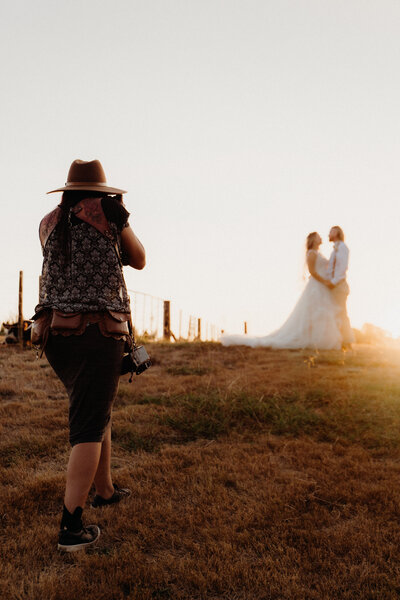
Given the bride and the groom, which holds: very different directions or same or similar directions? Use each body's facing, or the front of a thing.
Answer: very different directions

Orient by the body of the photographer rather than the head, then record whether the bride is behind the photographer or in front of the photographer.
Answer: in front

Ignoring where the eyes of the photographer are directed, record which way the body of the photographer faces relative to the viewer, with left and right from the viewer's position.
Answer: facing away from the viewer and to the right of the viewer

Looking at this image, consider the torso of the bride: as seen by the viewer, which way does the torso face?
to the viewer's right

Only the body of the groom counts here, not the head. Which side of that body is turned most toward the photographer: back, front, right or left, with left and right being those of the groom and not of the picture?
left

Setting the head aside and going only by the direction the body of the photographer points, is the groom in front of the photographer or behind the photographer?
in front

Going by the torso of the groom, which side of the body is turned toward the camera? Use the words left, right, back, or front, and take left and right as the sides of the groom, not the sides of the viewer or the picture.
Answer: left

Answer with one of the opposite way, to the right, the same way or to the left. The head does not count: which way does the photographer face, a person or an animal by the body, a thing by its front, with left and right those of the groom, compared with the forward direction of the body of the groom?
to the right

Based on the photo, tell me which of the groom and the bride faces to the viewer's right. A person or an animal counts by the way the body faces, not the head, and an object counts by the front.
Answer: the bride

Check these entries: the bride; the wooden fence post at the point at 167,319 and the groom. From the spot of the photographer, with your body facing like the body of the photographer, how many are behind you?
0

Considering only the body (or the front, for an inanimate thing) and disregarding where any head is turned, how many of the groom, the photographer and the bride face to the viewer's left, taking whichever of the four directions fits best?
1

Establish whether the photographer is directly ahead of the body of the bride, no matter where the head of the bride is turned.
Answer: no

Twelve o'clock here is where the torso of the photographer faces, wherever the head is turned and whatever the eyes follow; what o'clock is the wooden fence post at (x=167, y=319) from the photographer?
The wooden fence post is roughly at 11 o'clock from the photographer.

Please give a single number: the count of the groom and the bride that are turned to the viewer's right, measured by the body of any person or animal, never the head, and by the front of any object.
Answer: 1

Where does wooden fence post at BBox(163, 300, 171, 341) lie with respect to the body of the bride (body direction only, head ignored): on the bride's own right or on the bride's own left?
on the bride's own left
